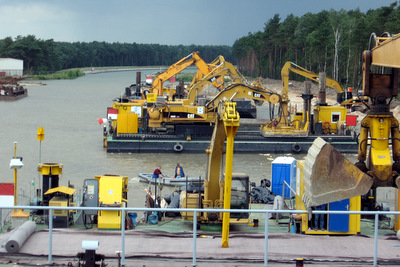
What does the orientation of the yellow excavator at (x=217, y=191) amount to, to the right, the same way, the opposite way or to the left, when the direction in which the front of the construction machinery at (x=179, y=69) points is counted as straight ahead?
to the right
